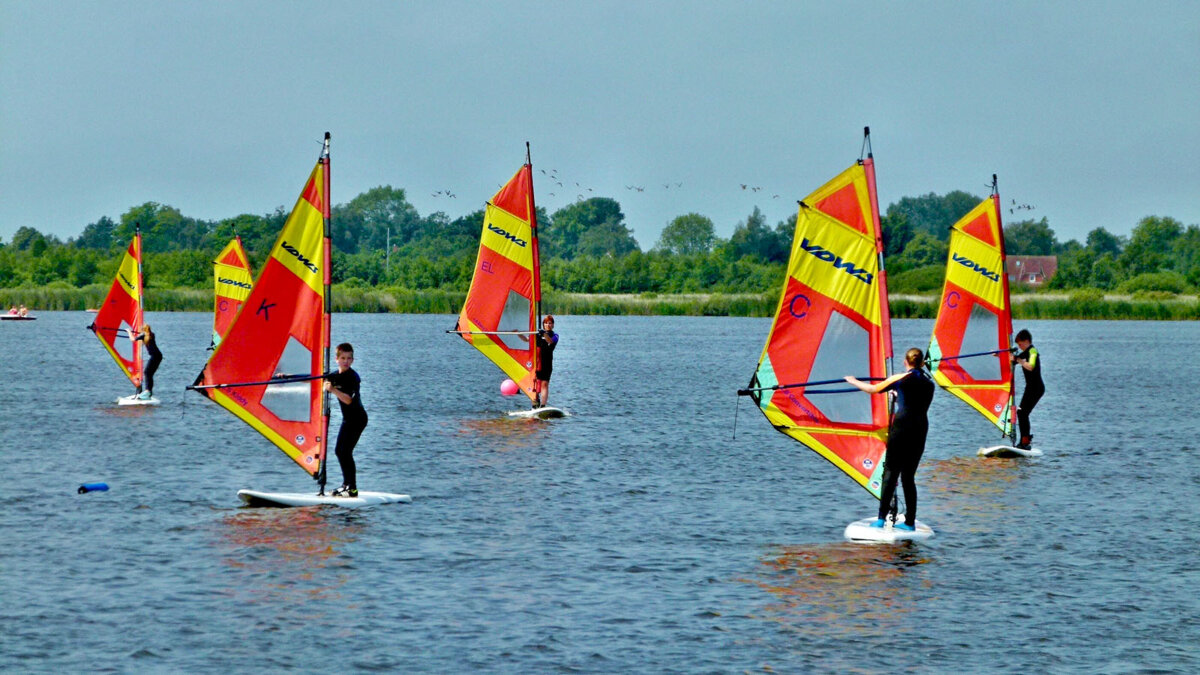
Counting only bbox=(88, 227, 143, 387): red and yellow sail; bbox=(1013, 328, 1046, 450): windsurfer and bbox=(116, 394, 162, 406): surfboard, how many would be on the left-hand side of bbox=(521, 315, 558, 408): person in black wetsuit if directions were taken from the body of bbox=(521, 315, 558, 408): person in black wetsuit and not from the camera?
1

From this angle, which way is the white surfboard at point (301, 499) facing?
to the viewer's left

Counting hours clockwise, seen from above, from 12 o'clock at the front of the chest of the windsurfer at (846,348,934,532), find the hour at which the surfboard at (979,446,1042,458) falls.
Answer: The surfboard is roughly at 2 o'clock from the windsurfer.

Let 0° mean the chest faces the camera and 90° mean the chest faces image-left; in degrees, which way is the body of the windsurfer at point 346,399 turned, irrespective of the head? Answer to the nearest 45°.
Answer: approximately 45°

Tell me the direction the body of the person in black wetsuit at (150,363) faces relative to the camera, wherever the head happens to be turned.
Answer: to the viewer's left

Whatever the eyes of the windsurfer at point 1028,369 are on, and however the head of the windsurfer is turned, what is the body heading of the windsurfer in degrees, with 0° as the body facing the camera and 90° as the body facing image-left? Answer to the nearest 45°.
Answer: approximately 90°

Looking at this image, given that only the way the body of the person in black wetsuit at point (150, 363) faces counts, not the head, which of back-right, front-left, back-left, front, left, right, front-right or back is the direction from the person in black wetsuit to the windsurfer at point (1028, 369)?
back-left
